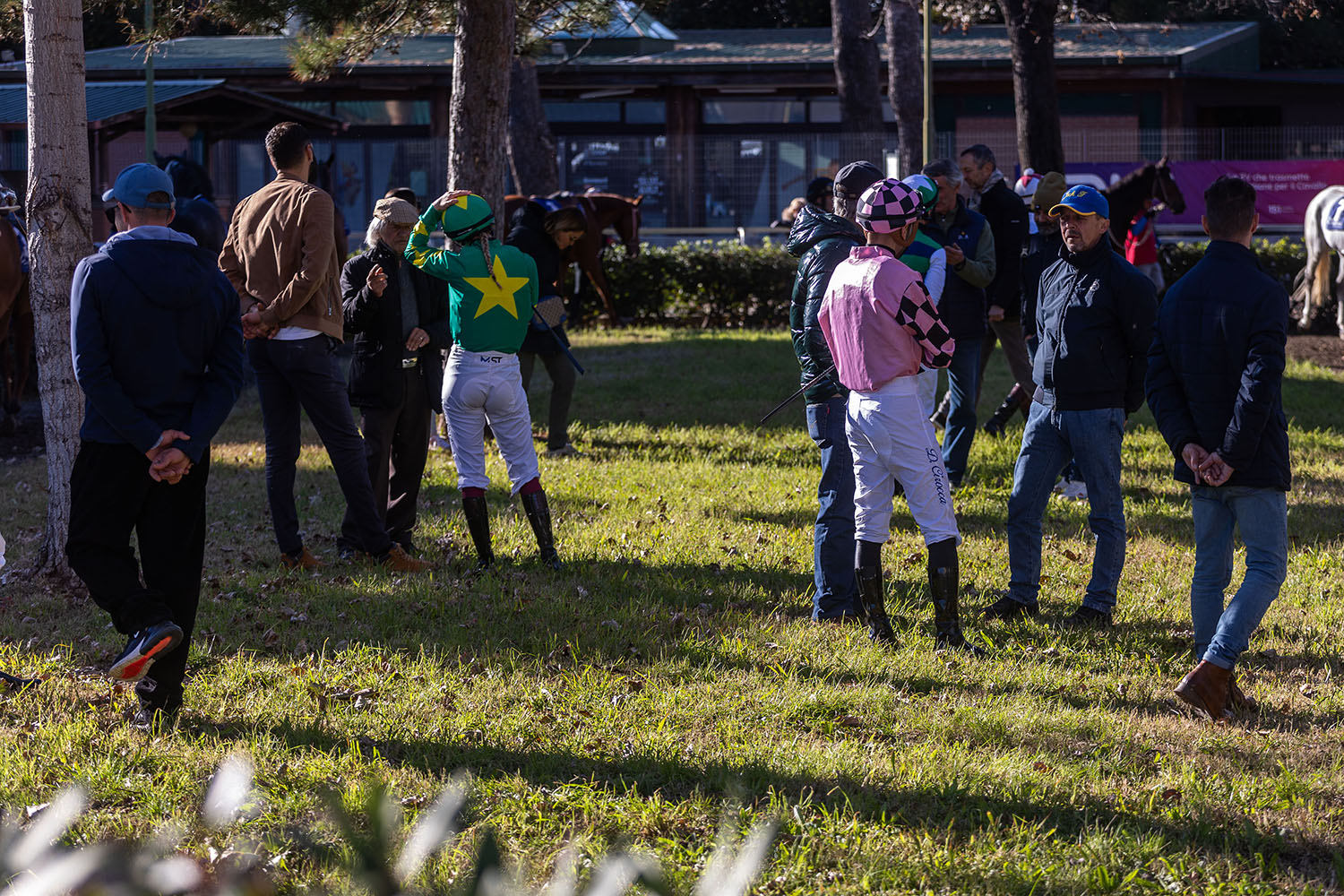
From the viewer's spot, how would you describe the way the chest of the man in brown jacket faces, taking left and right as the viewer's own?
facing away from the viewer and to the right of the viewer

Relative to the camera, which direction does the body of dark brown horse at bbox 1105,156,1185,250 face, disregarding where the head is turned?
to the viewer's right

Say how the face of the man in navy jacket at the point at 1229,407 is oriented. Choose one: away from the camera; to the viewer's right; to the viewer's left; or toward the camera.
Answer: away from the camera

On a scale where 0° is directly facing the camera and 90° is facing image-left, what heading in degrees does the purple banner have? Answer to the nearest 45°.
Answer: approximately 0°

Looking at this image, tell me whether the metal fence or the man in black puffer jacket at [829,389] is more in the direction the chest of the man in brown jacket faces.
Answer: the metal fence

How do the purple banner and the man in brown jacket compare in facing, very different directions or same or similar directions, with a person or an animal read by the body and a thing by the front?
very different directions

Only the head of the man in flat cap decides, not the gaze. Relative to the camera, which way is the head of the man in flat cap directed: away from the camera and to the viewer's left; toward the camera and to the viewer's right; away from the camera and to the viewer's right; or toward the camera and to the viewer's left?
toward the camera and to the viewer's right

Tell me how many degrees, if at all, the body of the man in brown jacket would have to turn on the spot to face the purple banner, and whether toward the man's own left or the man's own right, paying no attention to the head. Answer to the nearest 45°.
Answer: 0° — they already face it

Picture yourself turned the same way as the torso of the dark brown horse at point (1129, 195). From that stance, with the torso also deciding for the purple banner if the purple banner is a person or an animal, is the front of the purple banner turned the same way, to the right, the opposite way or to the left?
to the right

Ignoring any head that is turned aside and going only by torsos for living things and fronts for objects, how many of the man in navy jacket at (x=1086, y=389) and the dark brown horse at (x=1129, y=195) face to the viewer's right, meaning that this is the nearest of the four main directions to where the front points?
1

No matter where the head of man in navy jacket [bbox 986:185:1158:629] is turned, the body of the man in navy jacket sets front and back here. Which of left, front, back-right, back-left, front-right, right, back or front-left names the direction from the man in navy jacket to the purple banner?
back-right

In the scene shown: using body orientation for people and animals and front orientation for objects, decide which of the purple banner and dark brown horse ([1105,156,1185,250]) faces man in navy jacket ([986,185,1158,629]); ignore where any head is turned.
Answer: the purple banner
